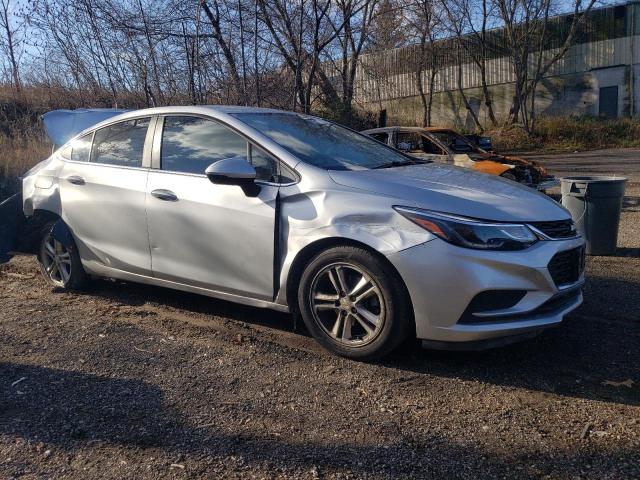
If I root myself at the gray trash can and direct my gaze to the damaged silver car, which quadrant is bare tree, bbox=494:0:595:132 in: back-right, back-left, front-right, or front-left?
back-right

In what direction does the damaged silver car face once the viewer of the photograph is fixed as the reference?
facing the viewer and to the right of the viewer
